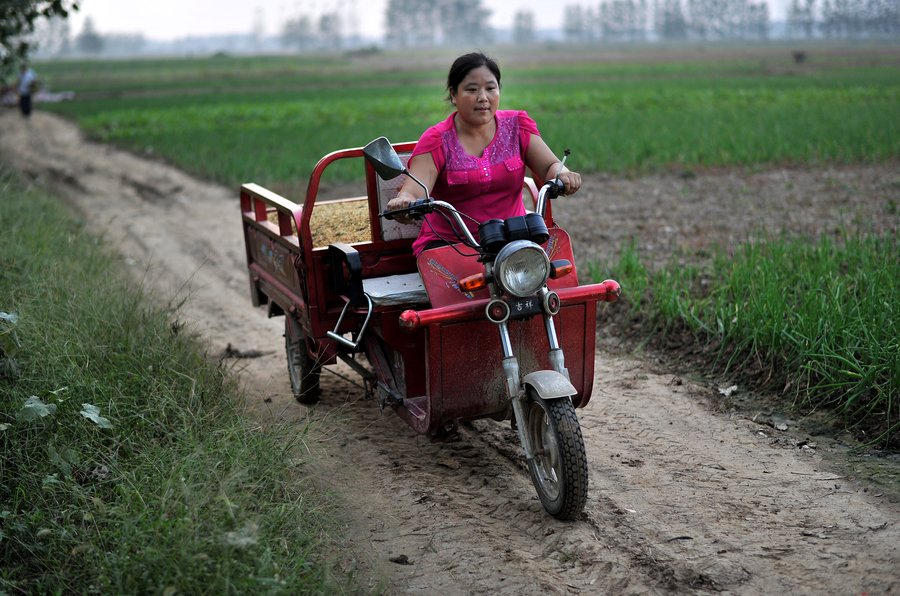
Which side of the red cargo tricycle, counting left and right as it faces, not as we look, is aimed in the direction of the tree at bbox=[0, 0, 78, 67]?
back

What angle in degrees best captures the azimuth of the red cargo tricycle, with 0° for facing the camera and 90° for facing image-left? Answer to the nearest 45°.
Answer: approximately 315°
